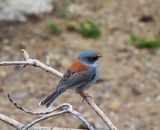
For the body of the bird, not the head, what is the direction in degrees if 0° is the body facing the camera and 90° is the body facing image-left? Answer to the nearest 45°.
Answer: approximately 270°

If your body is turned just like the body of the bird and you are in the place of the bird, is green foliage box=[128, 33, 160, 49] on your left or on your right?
on your left
